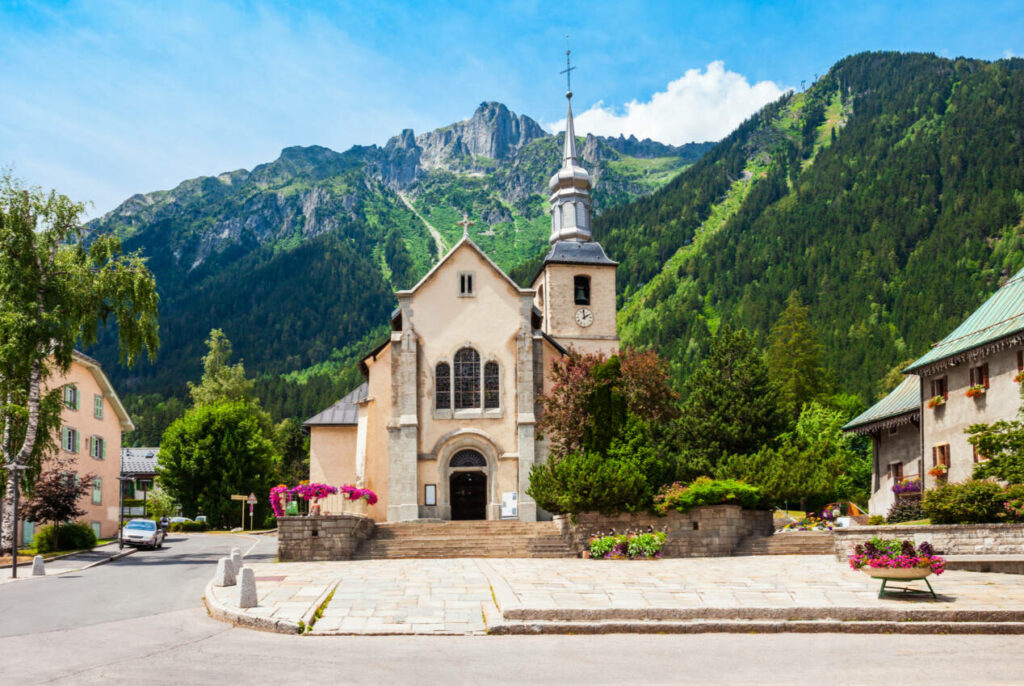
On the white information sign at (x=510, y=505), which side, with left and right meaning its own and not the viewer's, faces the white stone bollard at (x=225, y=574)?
front

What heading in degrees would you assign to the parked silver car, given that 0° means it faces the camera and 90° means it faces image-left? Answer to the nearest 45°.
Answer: approximately 0°

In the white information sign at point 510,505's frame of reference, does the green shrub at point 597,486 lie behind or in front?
in front

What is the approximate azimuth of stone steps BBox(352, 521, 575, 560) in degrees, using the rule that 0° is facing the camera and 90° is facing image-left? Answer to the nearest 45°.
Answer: approximately 0°
